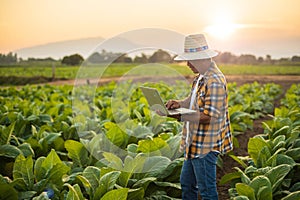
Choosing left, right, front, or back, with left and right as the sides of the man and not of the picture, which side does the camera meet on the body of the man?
left

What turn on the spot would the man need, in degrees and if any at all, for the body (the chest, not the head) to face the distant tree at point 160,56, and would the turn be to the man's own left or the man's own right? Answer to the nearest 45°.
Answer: approximately 45° to the man's own right

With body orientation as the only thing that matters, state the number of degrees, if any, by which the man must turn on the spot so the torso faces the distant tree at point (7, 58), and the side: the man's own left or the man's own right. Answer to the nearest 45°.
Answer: approximately 45° to the man's own right

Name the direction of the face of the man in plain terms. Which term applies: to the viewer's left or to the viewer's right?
to the viewer's left
